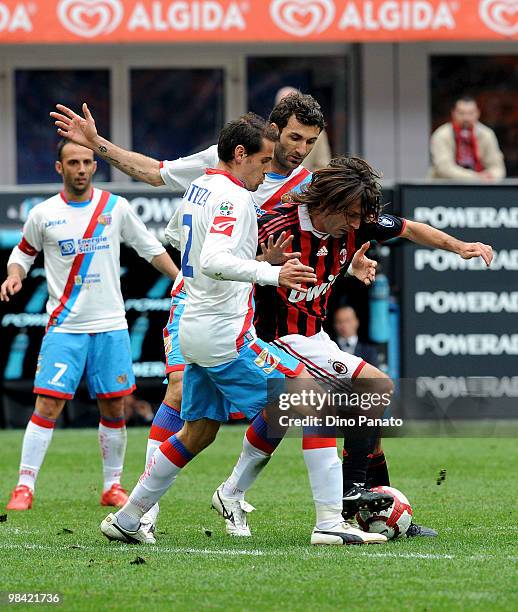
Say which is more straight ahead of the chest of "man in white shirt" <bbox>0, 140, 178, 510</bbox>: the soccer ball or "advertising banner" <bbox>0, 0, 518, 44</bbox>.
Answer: the soccer ball

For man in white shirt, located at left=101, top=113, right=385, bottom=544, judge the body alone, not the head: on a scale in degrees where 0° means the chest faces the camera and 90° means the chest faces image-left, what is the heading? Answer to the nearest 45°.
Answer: approximately 270°

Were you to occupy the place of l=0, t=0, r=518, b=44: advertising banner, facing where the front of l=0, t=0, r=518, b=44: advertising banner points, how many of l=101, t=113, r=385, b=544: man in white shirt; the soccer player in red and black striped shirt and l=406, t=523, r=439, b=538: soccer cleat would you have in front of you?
3

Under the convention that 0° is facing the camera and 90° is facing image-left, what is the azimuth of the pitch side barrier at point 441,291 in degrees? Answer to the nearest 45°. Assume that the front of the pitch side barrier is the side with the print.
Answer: approximately 0°

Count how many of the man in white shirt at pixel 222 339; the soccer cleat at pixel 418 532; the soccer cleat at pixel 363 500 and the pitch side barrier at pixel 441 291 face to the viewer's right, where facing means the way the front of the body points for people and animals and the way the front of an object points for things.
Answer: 3

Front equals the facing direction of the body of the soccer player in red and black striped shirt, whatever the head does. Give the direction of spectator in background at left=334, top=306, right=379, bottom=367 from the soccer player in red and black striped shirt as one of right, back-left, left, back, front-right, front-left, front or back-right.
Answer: back-left

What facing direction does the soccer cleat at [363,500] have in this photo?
to the viewer's right

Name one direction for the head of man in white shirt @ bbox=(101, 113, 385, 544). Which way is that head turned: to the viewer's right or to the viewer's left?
to the viewer's right

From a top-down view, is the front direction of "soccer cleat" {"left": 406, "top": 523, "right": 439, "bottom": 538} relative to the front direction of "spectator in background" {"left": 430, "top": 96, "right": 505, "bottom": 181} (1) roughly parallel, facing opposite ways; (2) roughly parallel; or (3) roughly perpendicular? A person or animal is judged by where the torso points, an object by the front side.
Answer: roughly perpendicular

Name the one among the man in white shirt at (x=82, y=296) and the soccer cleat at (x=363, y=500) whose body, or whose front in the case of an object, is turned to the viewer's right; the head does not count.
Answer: the soccer cleat

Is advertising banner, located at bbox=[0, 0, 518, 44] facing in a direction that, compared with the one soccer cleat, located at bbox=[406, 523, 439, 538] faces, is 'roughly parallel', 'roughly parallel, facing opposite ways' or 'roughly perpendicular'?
roughly perpendicular

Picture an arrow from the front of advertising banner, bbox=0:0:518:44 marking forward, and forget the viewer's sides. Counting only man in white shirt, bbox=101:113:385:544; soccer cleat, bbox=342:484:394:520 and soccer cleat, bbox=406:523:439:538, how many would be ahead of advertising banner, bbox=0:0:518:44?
3
